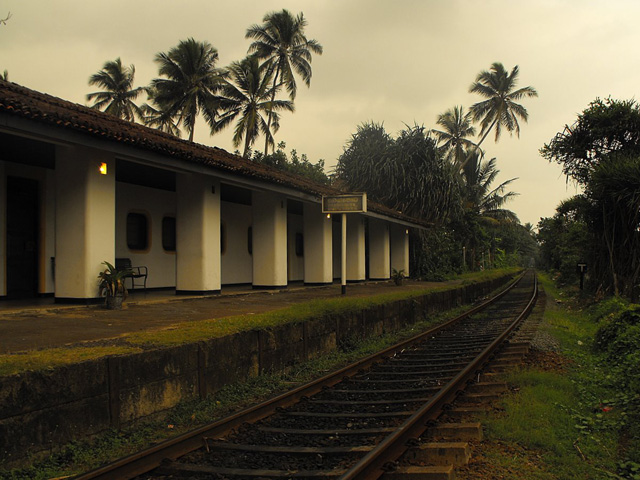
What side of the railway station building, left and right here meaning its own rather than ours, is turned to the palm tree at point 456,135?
left

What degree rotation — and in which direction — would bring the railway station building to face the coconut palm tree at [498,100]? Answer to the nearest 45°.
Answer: approximately 90° to its left

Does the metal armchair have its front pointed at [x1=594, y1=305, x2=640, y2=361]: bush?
yes

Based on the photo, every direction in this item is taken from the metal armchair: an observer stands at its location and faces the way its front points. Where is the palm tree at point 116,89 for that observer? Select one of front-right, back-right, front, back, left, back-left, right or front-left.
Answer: back-left

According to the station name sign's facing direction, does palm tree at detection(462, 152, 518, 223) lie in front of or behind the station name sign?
behind

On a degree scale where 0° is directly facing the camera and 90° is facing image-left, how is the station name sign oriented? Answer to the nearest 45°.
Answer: approximately 0°

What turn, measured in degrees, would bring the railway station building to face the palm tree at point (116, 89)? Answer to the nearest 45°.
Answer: approximately 135° to its left
